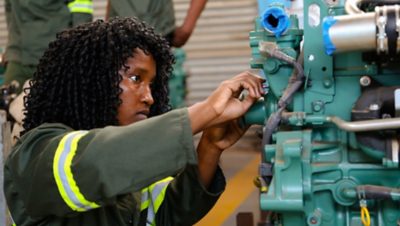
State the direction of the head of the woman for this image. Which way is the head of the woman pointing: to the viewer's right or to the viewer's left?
to the viewer's right

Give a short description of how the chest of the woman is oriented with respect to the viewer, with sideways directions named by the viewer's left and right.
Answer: facing the viewer and to the right of the viewer

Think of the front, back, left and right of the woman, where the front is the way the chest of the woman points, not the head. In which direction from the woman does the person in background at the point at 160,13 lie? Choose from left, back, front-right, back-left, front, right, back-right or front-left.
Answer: back-left
